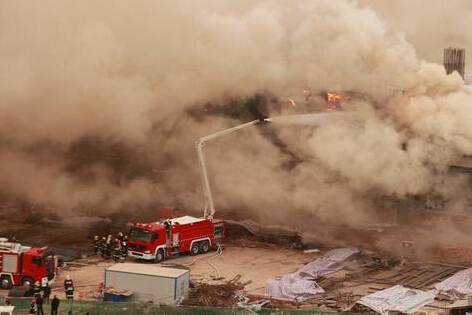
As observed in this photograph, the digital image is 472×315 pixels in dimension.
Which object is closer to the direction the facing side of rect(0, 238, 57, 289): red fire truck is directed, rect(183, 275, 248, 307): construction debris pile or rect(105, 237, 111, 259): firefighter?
the construction debris pile

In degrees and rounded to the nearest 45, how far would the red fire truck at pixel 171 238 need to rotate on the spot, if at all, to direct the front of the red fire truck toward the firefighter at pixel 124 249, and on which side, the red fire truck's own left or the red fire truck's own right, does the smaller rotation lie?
approximately 45° to the red fire truck's own right

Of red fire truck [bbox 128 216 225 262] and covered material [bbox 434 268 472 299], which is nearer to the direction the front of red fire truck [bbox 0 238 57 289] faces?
the covered material

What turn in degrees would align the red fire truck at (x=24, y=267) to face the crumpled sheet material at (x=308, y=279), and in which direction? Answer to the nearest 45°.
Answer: approximately 45° to its left

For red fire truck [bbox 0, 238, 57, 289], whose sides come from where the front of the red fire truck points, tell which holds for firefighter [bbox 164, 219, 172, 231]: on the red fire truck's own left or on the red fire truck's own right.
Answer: on the red fire truck's own left

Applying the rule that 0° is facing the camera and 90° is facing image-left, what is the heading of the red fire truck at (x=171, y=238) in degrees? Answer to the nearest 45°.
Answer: approximately 45°

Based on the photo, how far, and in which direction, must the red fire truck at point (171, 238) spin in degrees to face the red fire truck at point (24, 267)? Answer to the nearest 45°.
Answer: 0° — it already faces it

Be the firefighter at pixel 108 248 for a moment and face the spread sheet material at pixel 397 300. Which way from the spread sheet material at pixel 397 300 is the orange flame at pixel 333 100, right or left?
left
